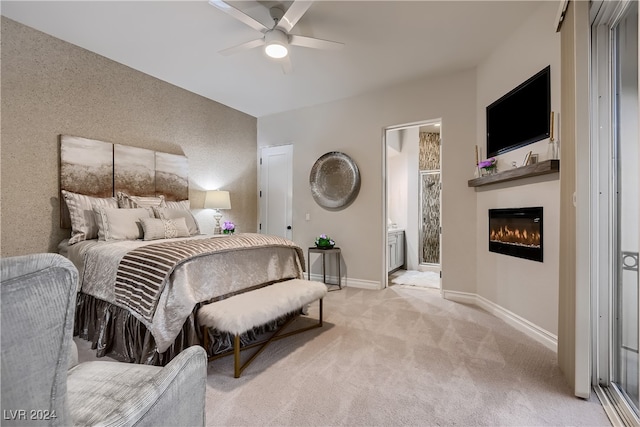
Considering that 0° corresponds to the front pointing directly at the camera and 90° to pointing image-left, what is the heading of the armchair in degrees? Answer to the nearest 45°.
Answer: approximately 225°

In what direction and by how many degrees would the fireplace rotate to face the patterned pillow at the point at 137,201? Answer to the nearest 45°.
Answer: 0° — it already faces it

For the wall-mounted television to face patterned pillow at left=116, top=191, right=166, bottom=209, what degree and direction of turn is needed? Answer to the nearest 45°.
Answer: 0° — it already faces it

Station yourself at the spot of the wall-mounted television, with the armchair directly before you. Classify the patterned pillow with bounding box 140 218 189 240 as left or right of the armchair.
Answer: right

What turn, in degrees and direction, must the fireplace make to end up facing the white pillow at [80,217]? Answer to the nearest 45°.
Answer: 0° — it already faces it
